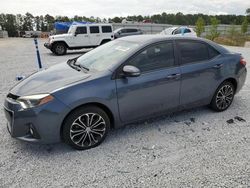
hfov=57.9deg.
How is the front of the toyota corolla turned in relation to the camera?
facing the viewer and to the left of the viewer

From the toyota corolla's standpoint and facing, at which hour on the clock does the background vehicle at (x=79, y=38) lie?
The background vehicle is roughly at 4 o'clock from the toyota corolla.
